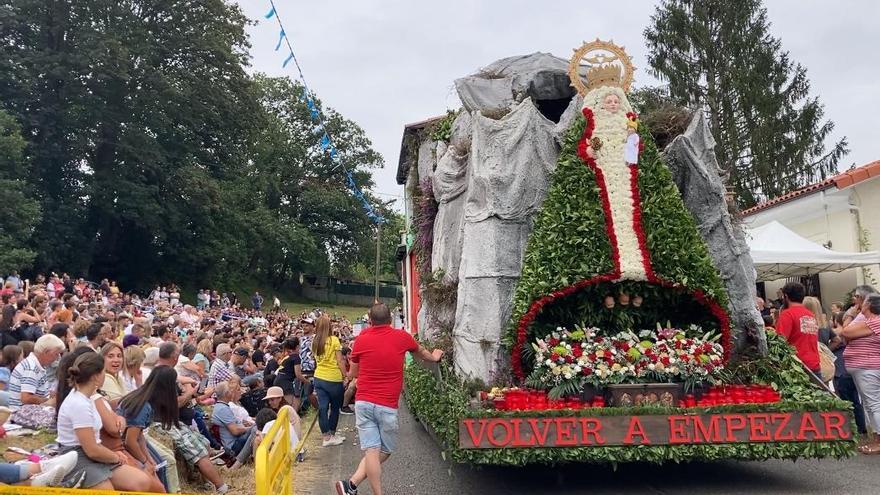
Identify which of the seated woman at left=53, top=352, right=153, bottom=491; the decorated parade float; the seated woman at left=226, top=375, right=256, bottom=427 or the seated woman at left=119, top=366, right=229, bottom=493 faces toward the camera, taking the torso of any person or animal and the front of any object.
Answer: the decorated parade float

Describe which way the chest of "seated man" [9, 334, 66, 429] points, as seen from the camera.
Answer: to the viewer's right

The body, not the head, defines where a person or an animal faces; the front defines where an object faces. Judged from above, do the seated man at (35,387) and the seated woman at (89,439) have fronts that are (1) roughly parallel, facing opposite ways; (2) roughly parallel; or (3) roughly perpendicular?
roughly parallel

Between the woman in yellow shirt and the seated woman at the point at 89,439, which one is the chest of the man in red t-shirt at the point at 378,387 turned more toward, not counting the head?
the woman in yellow shirt

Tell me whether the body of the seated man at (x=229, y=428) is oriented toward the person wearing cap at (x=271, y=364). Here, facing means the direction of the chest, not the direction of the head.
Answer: no

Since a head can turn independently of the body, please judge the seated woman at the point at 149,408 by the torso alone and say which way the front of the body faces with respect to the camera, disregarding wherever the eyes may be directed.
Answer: to the viewer's right

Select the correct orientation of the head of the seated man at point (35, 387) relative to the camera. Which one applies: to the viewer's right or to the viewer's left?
to the viewer's right

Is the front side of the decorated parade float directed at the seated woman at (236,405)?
no

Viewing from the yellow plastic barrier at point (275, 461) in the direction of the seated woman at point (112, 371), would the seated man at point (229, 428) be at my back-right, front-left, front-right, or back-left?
front-right

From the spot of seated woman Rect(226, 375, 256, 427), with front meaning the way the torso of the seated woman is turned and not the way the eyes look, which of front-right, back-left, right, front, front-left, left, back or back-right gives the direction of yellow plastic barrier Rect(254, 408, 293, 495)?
right

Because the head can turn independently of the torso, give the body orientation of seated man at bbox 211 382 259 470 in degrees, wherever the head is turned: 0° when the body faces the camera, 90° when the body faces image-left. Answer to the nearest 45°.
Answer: approximately 270°

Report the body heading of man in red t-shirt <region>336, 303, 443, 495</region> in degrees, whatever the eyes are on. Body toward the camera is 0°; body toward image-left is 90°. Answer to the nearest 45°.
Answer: approximately 180°

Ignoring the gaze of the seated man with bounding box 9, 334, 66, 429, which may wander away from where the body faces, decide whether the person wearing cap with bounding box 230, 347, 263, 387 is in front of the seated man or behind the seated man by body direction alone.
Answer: in front

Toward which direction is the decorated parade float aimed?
toward the camera

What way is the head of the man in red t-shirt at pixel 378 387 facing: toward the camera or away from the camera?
away from the camera

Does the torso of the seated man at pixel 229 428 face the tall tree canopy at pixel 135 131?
no

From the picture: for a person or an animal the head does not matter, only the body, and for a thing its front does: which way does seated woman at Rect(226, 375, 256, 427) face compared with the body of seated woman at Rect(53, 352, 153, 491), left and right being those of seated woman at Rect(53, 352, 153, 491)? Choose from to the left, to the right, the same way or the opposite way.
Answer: the same way
